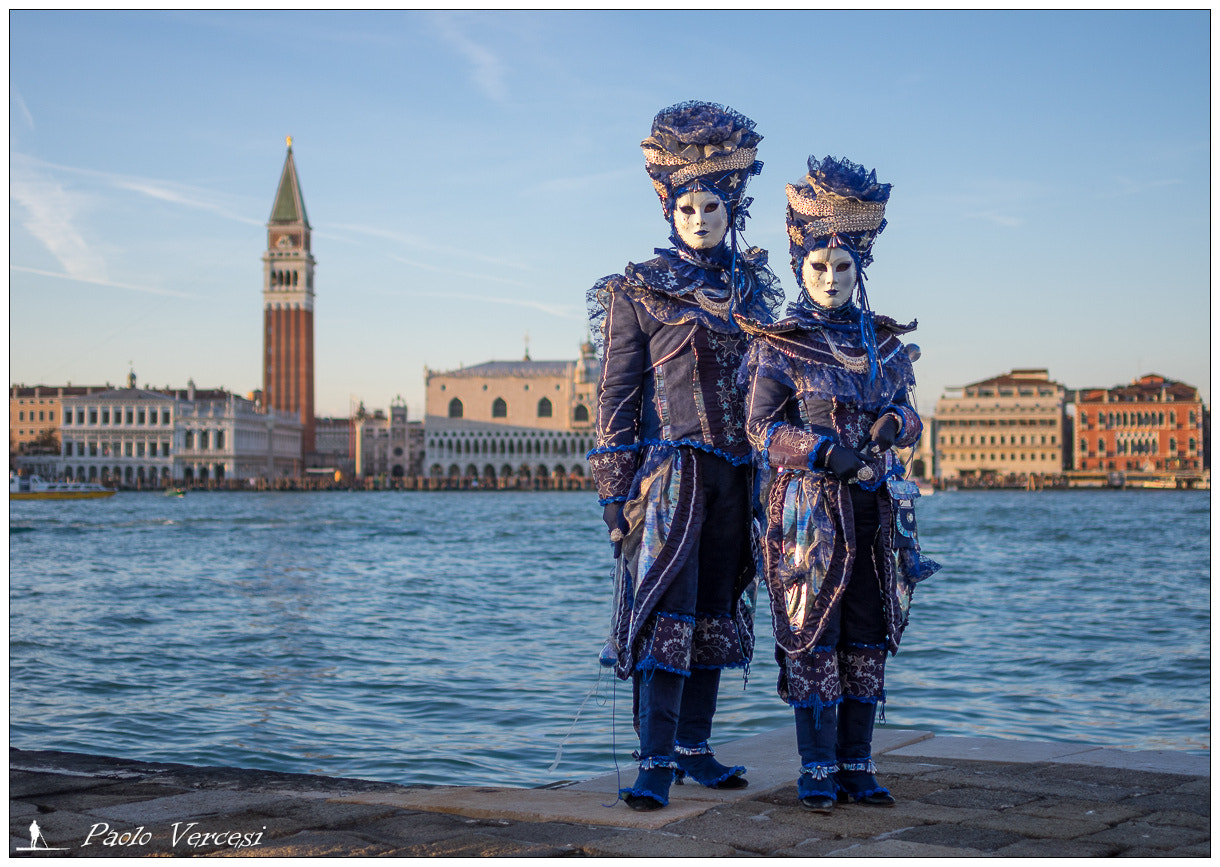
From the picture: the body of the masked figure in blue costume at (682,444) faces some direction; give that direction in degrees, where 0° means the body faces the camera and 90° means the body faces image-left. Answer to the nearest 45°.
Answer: approximately 315°
